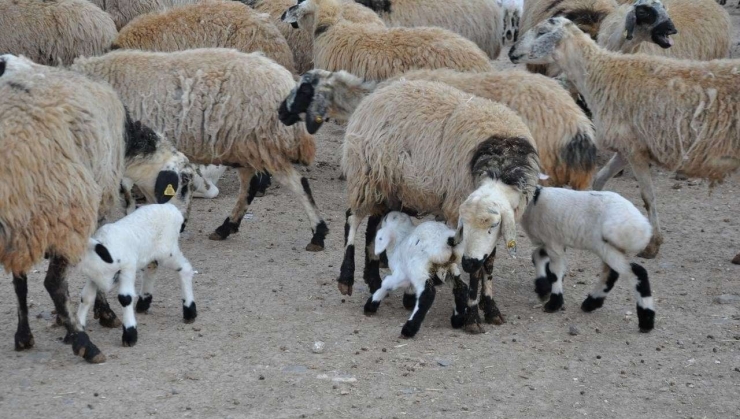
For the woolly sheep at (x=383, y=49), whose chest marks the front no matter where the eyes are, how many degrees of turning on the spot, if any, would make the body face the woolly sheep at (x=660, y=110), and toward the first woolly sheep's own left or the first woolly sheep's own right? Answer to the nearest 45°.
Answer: approximately 135° to the first woolly sheep's own left

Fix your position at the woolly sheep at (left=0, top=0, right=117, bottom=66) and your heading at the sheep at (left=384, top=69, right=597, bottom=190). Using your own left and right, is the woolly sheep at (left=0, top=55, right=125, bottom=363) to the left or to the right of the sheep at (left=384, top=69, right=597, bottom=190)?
right

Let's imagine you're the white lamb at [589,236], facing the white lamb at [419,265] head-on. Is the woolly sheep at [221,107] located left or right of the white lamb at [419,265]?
right

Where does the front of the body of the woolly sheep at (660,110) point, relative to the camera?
to the viewer's left

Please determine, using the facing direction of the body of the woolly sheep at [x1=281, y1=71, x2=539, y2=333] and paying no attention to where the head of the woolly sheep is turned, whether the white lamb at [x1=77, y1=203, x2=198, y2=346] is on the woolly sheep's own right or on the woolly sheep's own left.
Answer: on the woolly sheep's own right

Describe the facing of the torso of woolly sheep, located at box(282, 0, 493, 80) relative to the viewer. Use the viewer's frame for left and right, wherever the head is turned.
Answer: facing to the left of the viewer

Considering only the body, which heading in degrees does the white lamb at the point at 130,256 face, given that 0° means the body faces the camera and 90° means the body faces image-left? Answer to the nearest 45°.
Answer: approximately 45°

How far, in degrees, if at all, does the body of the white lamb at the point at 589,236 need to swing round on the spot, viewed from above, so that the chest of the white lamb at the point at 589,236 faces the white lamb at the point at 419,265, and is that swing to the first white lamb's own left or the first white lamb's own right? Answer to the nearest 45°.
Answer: approximately 45° to the first white lamb's own left

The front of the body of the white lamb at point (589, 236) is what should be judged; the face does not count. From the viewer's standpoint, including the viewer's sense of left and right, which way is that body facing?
facing to the left of the viewer

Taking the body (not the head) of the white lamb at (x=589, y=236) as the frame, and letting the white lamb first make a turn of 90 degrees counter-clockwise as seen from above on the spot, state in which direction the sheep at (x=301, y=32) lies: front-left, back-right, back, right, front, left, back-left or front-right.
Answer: back-right
